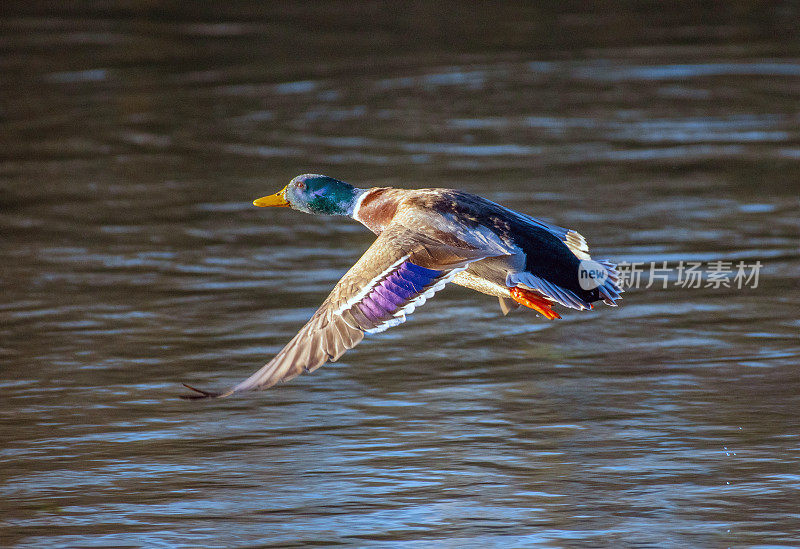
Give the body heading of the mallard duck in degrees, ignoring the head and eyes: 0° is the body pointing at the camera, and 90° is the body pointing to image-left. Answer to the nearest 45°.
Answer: approximately 90°
